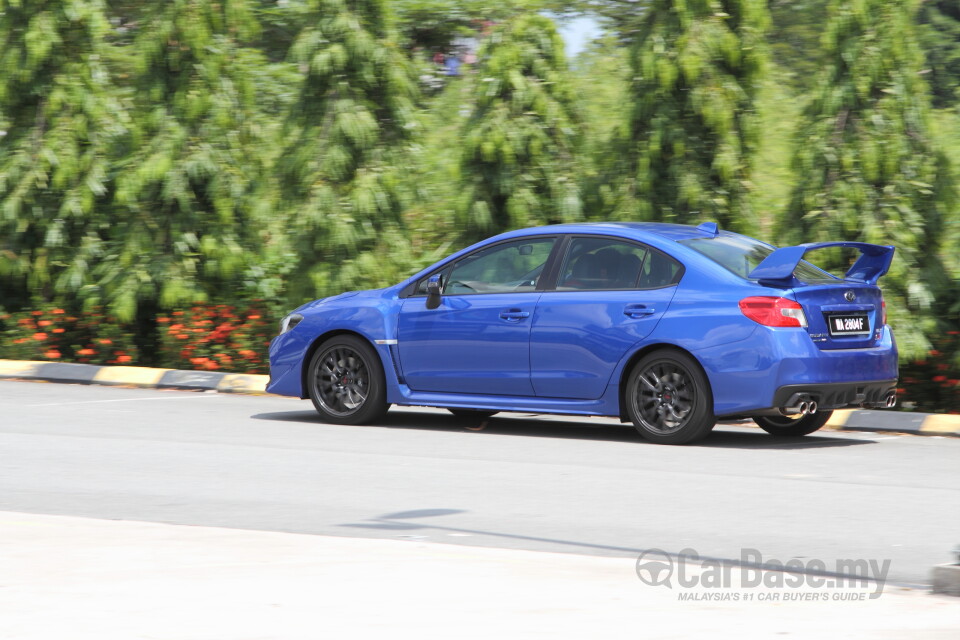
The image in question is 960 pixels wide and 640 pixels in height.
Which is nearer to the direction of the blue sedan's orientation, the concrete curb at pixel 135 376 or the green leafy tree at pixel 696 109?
the concrete curb

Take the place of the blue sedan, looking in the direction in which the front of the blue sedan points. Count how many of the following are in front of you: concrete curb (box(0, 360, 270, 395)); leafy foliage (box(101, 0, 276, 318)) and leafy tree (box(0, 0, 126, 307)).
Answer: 3

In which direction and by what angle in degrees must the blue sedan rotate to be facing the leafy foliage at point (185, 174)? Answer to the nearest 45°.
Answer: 0° — it already faces it

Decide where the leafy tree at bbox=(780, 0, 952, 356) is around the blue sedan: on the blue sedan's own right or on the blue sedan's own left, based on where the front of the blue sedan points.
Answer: on the blue sedan's own right

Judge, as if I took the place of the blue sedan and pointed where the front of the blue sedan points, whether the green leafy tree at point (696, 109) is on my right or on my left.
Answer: on my right

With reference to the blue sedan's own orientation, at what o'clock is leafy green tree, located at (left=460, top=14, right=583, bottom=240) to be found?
The leafy green tree is roughly at 1 o'clock from the blue sedan.

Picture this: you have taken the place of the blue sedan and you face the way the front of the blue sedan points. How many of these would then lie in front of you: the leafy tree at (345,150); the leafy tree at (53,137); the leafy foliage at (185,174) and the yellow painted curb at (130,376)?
4

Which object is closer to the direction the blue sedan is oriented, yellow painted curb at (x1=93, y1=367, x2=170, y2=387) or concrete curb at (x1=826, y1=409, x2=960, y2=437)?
the yellow painted curb

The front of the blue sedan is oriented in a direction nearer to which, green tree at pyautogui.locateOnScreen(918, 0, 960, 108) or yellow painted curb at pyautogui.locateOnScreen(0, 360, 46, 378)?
the yellow painted curb

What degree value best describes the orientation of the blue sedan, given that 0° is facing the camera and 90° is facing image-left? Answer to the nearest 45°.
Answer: approximately 135°
